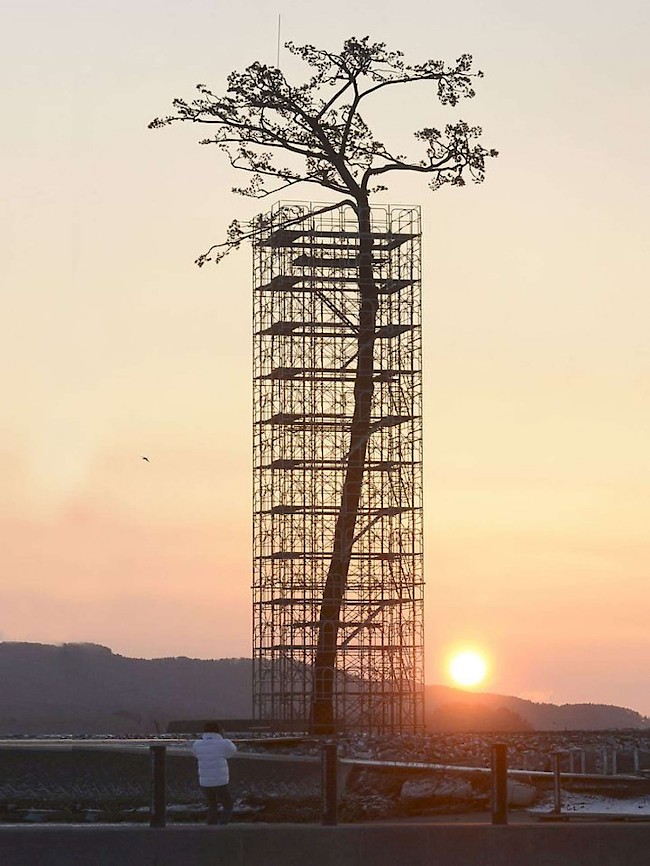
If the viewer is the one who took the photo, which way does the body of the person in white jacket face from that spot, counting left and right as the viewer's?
facing away from the viewer

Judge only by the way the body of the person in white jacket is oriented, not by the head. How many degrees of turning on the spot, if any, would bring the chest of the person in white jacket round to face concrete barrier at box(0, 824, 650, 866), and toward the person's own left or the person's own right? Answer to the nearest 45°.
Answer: approximately 180°
